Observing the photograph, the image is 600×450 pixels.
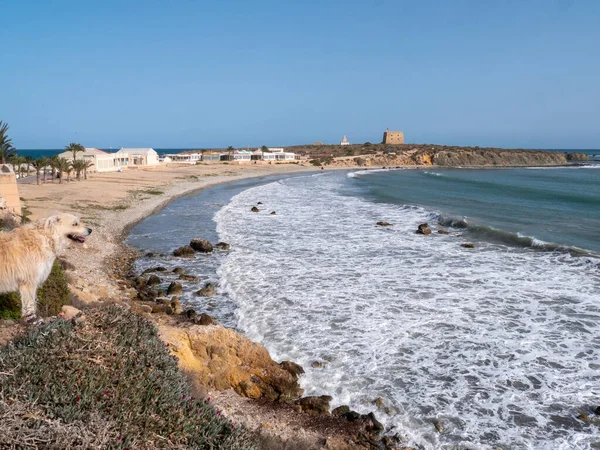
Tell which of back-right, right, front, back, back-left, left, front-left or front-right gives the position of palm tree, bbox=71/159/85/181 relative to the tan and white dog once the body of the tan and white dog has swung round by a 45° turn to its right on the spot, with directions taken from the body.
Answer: back-left

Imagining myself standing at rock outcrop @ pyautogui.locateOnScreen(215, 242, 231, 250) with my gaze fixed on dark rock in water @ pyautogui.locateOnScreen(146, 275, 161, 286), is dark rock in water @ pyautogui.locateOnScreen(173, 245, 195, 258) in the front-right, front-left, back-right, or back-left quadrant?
front-right

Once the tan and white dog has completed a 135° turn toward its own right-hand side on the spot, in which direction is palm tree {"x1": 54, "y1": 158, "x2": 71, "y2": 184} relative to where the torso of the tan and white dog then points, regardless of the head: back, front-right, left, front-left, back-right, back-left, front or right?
back-right

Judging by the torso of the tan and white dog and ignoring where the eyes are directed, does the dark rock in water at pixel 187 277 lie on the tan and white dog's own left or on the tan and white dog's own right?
on the tan and white dog's own left

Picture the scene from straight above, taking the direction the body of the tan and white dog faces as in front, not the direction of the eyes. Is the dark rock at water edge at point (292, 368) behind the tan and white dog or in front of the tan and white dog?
in front

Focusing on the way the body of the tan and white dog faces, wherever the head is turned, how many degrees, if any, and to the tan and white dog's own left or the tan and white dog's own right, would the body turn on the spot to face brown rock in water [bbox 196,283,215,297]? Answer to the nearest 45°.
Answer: approximately 45° to the tan and white dog's own left

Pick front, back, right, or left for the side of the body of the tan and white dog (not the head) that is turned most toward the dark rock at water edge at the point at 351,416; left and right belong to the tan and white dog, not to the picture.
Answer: front

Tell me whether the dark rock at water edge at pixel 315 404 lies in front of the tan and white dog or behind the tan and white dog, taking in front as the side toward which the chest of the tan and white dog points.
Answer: in front

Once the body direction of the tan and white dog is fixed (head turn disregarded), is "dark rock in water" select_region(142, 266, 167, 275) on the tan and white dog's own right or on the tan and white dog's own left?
on the tan and white dog's own left

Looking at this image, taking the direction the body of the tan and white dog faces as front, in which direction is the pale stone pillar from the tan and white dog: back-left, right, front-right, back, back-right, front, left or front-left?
left

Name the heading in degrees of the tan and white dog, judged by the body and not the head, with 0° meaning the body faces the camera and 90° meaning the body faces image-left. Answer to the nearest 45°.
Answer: approximately 270°

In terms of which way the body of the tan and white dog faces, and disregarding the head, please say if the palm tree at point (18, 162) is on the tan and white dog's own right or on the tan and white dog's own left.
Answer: on the tan and white dog's own left
